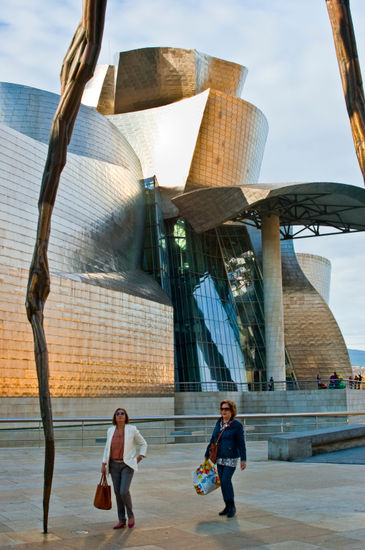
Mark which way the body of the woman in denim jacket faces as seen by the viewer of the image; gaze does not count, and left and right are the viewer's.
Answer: facing the viewer and to the left of the viewer

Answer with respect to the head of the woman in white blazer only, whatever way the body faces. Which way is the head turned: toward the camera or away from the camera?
toward the camera

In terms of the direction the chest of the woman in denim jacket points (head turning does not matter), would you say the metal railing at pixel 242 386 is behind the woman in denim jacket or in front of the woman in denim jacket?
behind

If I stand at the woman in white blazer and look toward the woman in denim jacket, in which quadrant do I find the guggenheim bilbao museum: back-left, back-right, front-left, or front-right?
front-left

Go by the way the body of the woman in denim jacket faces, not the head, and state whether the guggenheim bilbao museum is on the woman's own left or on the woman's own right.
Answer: on the woman's own right

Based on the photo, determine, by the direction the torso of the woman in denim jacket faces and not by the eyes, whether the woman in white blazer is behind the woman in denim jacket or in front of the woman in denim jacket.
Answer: in front

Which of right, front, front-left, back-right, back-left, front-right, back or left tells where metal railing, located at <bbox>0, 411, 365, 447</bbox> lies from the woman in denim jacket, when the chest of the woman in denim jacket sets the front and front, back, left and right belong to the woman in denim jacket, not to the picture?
back-right

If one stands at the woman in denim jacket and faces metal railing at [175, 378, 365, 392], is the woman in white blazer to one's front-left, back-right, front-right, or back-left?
back-left
